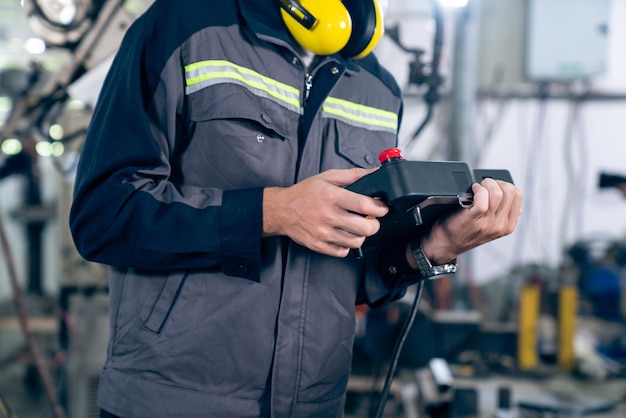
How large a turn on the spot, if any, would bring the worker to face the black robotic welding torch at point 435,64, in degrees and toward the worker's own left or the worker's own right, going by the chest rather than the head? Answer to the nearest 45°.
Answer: approximately 90° to the worker's own left

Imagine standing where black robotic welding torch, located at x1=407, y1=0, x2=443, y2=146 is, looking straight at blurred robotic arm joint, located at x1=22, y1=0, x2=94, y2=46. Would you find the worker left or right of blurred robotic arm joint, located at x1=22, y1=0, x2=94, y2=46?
left

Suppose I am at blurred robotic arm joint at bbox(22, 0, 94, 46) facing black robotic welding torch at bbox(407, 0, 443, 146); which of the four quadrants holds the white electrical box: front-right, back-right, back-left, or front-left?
front-left

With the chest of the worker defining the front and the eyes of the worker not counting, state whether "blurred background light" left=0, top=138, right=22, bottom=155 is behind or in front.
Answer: behind

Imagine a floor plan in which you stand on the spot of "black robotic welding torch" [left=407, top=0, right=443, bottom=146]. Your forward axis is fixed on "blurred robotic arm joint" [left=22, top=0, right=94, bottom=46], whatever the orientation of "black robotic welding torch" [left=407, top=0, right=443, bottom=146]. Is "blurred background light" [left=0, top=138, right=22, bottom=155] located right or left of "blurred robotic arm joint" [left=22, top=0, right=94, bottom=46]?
right

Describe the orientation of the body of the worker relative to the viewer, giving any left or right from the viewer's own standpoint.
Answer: facing the viewer and to the right of the viewer

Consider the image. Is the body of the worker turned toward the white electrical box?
no

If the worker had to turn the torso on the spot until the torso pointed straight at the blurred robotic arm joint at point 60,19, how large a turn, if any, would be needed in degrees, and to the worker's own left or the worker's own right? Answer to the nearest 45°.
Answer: approximately 180°
